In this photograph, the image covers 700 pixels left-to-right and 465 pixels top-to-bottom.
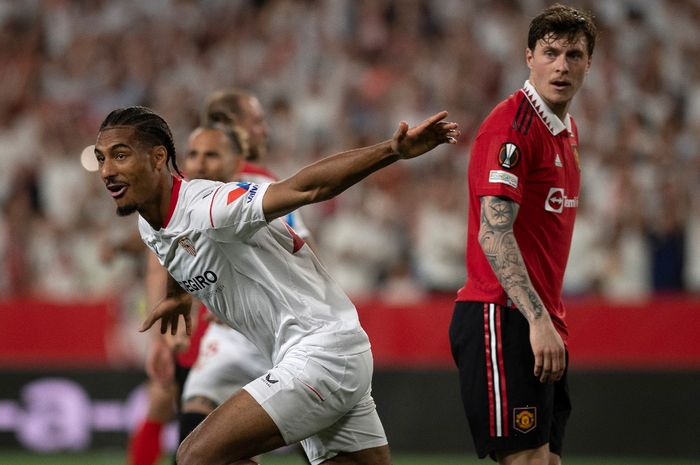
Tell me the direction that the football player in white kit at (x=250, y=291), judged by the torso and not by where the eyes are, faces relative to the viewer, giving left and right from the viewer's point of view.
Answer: facing the viewer and to the left of the viewer
